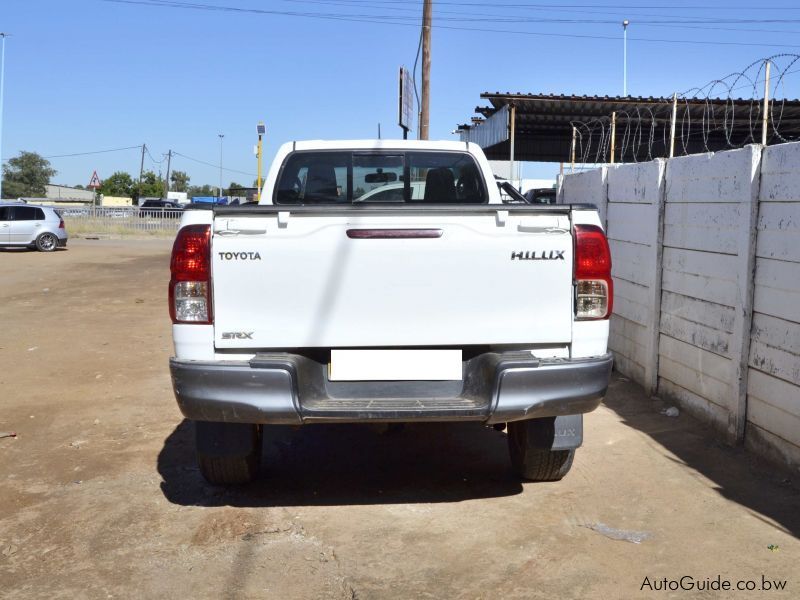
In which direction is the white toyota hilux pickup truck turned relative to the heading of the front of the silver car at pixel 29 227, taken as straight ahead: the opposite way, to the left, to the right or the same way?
to the right

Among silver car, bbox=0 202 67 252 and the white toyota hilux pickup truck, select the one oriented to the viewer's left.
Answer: the silver car

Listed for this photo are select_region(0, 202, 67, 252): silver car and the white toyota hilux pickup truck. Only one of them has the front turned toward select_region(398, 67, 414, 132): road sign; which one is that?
the white toyota hilux pickup truck

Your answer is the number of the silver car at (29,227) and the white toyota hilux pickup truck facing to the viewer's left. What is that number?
1

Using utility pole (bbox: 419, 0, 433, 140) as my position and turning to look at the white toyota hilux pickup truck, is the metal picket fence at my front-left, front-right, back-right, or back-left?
back-right

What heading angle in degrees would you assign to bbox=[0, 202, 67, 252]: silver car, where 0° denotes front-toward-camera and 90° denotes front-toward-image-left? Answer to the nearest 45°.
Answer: approximately 90°

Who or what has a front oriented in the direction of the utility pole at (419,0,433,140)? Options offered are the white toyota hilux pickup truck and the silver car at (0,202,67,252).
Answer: the white toyota hilux pickup truck

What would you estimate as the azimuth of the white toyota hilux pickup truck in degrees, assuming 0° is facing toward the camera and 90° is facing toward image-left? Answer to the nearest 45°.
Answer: approximately 180°

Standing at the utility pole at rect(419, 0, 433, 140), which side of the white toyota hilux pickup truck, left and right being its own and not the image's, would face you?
front

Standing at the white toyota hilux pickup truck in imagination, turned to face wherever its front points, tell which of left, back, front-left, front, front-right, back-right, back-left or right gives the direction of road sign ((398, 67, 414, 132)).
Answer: front

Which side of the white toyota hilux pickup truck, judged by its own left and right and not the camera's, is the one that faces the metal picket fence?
front
